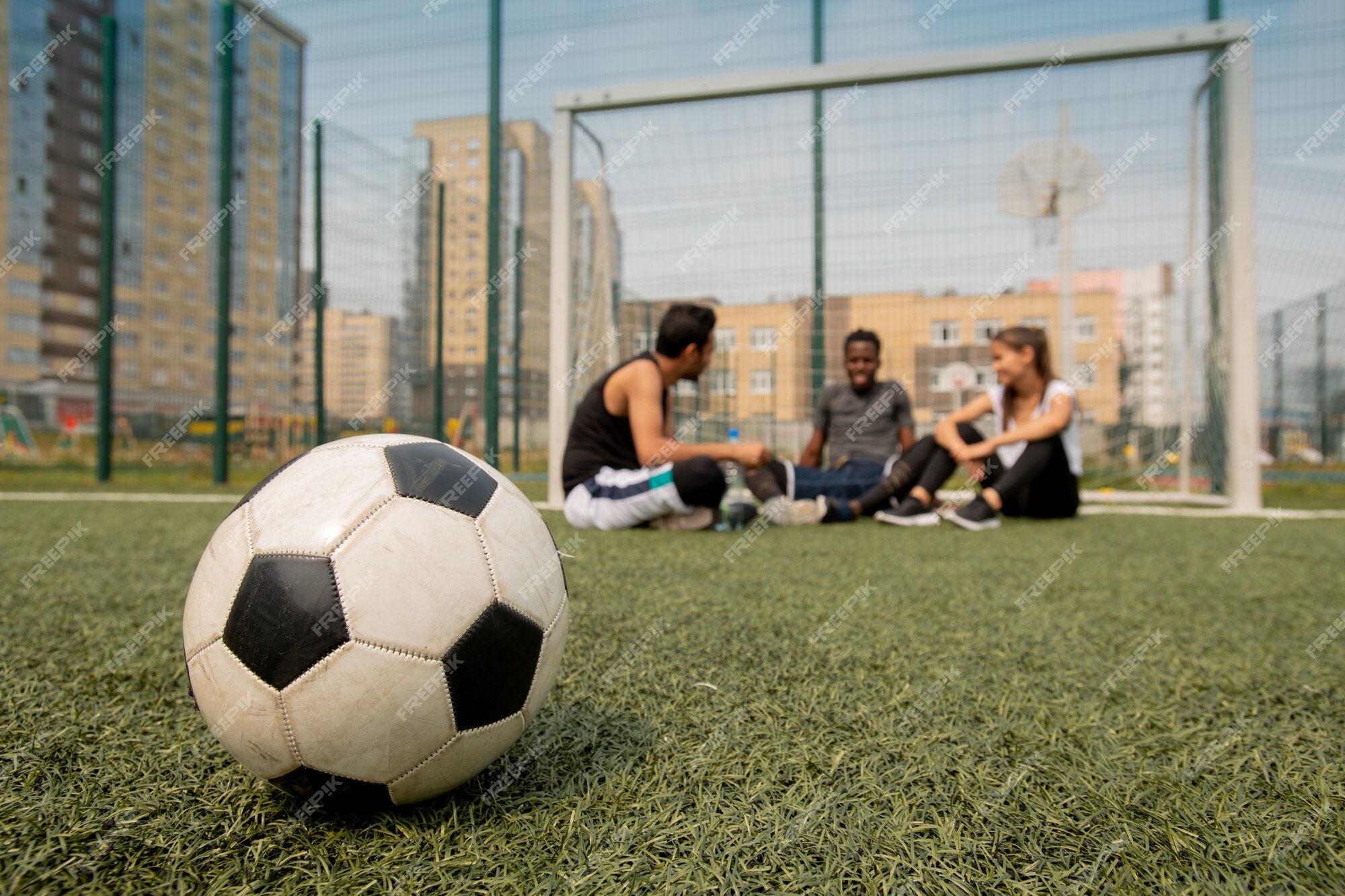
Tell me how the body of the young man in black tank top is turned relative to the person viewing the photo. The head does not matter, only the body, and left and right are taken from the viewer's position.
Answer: facing to the right of the viewer

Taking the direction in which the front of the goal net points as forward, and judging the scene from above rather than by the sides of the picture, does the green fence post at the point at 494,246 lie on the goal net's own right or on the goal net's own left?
on the goal net's own right

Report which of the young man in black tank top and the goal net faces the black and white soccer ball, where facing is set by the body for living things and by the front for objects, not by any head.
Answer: the goal net

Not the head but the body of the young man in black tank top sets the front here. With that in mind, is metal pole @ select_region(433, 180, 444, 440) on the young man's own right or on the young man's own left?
on the young man's own left

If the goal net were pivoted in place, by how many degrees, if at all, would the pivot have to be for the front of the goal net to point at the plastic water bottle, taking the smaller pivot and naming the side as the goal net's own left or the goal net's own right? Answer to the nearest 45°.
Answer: approximately 45° to the goal net's own right

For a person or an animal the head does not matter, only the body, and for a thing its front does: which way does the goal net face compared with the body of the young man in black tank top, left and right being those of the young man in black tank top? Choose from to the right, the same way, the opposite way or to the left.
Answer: to the right

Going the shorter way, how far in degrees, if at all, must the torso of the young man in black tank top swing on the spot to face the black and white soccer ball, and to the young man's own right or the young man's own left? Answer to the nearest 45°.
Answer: approximately 90° to the young man's own right

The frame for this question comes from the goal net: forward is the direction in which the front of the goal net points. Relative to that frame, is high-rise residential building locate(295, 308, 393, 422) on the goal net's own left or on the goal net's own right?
on the goal net's own right

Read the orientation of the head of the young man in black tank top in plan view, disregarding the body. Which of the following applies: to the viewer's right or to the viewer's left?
to the viewer's right

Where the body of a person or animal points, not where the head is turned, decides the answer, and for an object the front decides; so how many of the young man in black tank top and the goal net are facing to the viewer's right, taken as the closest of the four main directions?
1
